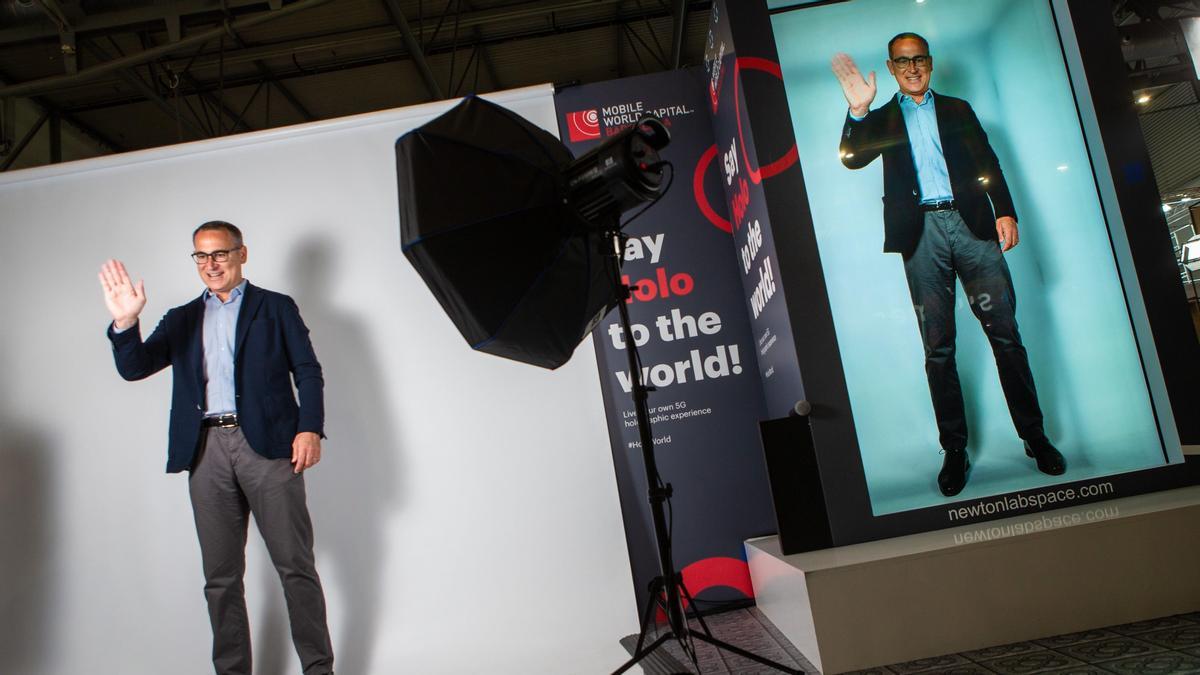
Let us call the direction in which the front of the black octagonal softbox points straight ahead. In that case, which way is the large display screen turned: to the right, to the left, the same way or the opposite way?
to the left

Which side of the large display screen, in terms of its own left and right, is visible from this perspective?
front

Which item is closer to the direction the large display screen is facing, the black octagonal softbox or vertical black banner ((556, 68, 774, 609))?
the black octagonal softbox

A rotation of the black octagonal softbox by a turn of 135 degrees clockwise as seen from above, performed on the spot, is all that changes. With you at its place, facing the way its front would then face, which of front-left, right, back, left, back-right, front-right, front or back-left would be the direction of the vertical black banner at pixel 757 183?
front-left

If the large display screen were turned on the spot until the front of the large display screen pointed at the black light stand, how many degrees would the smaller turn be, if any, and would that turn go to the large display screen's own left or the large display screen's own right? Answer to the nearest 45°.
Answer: approximately 45° to the large display screen's own right

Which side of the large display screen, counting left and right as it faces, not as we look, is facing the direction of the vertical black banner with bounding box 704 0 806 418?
right

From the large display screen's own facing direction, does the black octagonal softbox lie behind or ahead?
ahead

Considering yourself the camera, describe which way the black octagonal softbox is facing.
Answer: facing away from the viewer and to the left of the viewer

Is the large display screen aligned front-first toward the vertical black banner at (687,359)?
no

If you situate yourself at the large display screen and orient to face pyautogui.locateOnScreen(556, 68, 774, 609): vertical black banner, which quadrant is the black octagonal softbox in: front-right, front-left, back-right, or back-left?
front-left

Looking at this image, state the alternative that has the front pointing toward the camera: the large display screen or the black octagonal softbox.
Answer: the large display screen

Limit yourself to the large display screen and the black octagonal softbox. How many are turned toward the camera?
1
